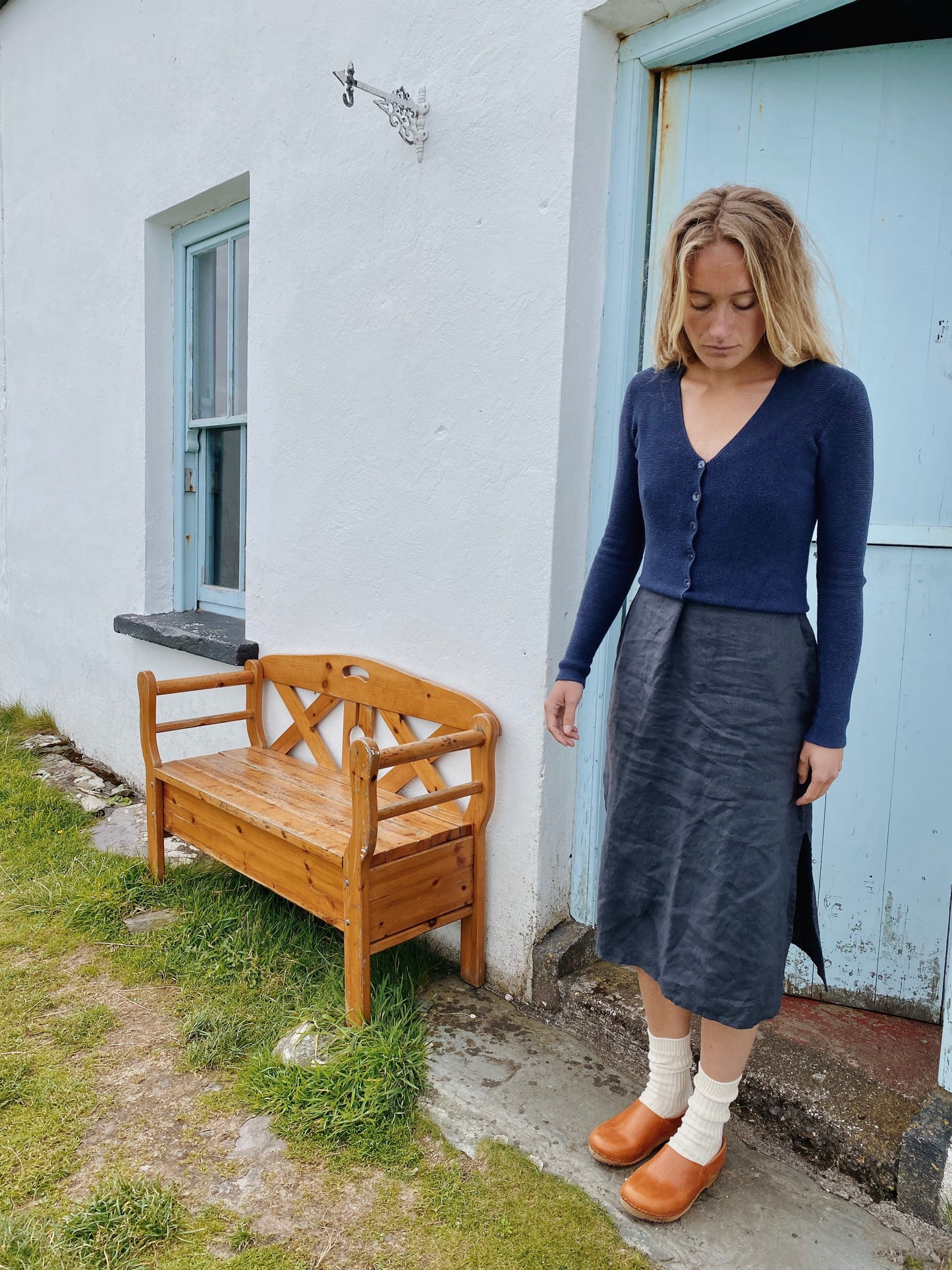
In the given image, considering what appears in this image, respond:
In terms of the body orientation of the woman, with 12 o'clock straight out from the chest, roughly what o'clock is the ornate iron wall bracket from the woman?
The ornate iron wall bracket is roughly at 3 o'clock from the woman.

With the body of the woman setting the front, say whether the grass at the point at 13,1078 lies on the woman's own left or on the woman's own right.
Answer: on the woman's own right

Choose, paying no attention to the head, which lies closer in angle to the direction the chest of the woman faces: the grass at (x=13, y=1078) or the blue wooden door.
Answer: the grass

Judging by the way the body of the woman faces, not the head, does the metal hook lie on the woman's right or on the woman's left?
on the woman's right

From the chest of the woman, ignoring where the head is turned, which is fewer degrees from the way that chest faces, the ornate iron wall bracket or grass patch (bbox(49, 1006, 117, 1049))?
the grass patch

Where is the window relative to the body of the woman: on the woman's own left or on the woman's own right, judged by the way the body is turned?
on the woman's own right

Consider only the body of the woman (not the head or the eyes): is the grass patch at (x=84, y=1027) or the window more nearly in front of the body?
the grass patch

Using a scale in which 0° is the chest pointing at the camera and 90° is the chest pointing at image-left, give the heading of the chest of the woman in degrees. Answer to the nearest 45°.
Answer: approximately 45°
